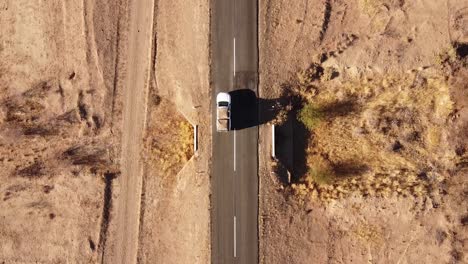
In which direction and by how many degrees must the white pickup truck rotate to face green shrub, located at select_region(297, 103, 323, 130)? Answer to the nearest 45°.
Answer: approximately 90° to its right

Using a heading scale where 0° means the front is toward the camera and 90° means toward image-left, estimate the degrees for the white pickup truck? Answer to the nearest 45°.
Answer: approximately 180°
